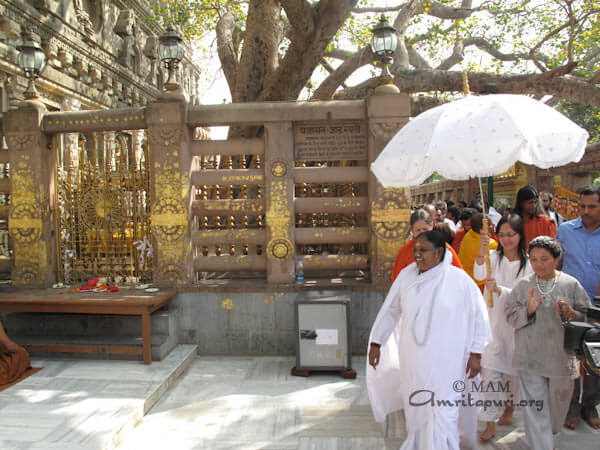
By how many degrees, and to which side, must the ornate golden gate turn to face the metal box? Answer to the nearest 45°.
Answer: approximately 45° to its left

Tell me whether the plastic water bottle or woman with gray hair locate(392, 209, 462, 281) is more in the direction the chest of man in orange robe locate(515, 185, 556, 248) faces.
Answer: the woman with gray hair

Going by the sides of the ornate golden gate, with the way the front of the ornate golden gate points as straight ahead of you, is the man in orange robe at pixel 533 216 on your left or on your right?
on your left

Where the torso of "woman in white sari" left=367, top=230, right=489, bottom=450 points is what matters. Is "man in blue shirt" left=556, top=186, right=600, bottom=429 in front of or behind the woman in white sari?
behind

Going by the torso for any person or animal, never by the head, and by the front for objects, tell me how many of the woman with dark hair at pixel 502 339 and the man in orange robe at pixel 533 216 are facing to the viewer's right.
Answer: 0

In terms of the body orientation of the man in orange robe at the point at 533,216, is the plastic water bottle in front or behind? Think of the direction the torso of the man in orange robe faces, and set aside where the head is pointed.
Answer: in front

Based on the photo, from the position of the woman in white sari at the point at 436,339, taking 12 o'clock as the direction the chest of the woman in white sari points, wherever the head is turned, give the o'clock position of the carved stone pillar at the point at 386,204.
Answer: The carved stone pillar is roughly at 4 o'clock from the woman in white sari.

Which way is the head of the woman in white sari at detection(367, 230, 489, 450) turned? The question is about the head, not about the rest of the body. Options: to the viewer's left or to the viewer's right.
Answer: to the viewer's left

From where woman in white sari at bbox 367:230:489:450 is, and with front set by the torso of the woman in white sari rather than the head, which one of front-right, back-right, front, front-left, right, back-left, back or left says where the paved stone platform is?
front-right

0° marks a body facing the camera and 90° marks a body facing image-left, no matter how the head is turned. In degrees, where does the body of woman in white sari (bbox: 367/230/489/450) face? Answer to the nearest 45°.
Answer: approximately 45°

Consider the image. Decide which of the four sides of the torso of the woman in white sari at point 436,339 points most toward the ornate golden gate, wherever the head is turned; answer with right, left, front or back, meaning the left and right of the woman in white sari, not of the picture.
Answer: right

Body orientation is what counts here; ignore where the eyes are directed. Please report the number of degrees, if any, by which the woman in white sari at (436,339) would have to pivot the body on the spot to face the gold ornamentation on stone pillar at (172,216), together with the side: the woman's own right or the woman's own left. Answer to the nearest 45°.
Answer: approximately 90° to the woman's own right

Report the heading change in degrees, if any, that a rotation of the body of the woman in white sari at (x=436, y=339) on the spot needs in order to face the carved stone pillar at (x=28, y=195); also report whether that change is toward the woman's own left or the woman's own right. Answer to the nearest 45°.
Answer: approximately 45° to the woman's own right
